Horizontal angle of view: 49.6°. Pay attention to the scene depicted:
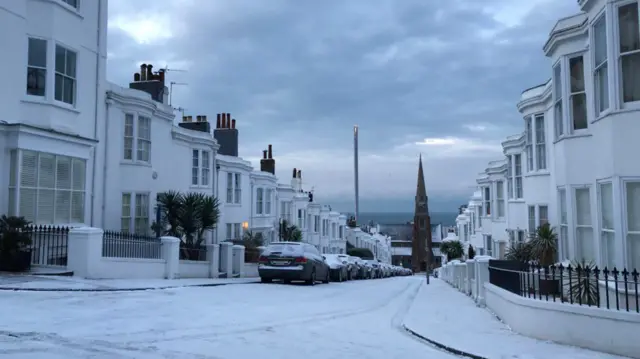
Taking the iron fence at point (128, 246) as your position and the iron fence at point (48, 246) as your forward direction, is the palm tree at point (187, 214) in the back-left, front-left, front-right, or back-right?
back-right

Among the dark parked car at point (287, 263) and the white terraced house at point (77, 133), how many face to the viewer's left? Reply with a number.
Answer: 0

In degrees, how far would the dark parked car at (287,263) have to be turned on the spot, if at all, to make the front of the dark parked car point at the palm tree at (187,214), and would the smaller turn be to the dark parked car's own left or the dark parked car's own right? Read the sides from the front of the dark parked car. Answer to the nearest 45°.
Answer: approximately 90° to the dark parked car's own left

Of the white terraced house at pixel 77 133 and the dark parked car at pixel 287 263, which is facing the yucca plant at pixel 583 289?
the white terraced house

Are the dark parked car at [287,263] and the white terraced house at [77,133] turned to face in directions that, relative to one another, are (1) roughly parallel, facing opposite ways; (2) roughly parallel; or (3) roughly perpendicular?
roughly perpendicular

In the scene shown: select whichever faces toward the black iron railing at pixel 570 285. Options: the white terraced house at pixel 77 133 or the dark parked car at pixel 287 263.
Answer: the white terraced house

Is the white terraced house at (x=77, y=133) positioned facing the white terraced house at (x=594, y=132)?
yes

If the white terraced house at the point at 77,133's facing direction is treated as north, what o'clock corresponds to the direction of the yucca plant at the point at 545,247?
The yucca plant is roughly at 11 o'clock from the white terraced house.

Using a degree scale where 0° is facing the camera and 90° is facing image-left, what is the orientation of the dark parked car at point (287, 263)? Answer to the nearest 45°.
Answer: approximately 225°

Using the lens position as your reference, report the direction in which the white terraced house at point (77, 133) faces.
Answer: facing the viewer and to the right of the viewer

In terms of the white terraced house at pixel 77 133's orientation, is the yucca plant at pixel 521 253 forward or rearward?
forward
